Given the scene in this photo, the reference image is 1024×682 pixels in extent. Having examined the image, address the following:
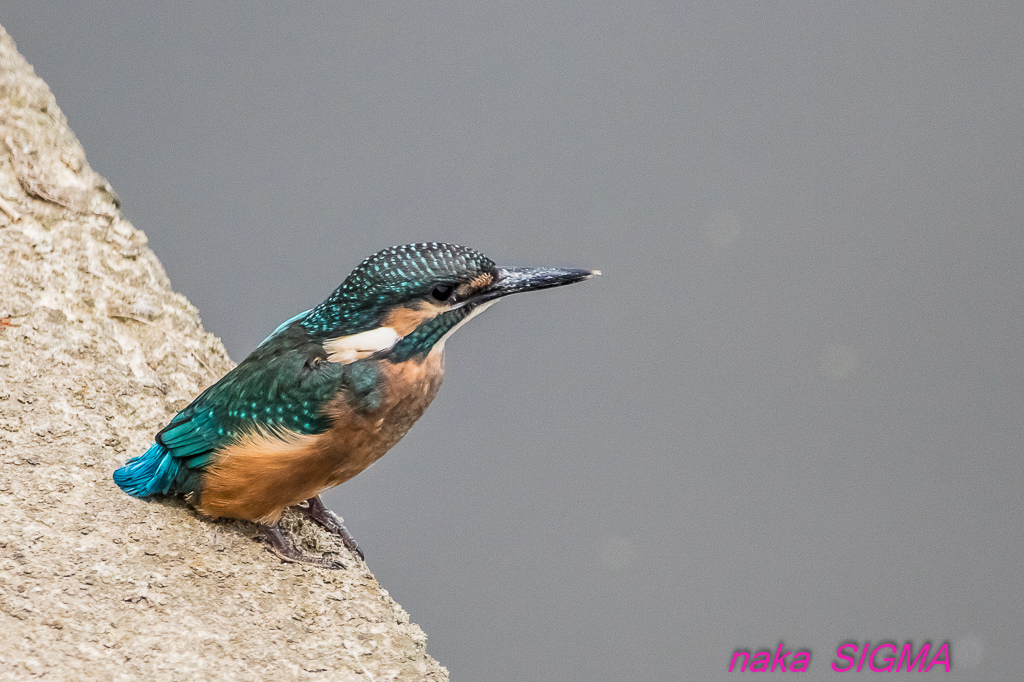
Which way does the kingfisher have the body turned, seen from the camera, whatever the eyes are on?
to the viewer's right
